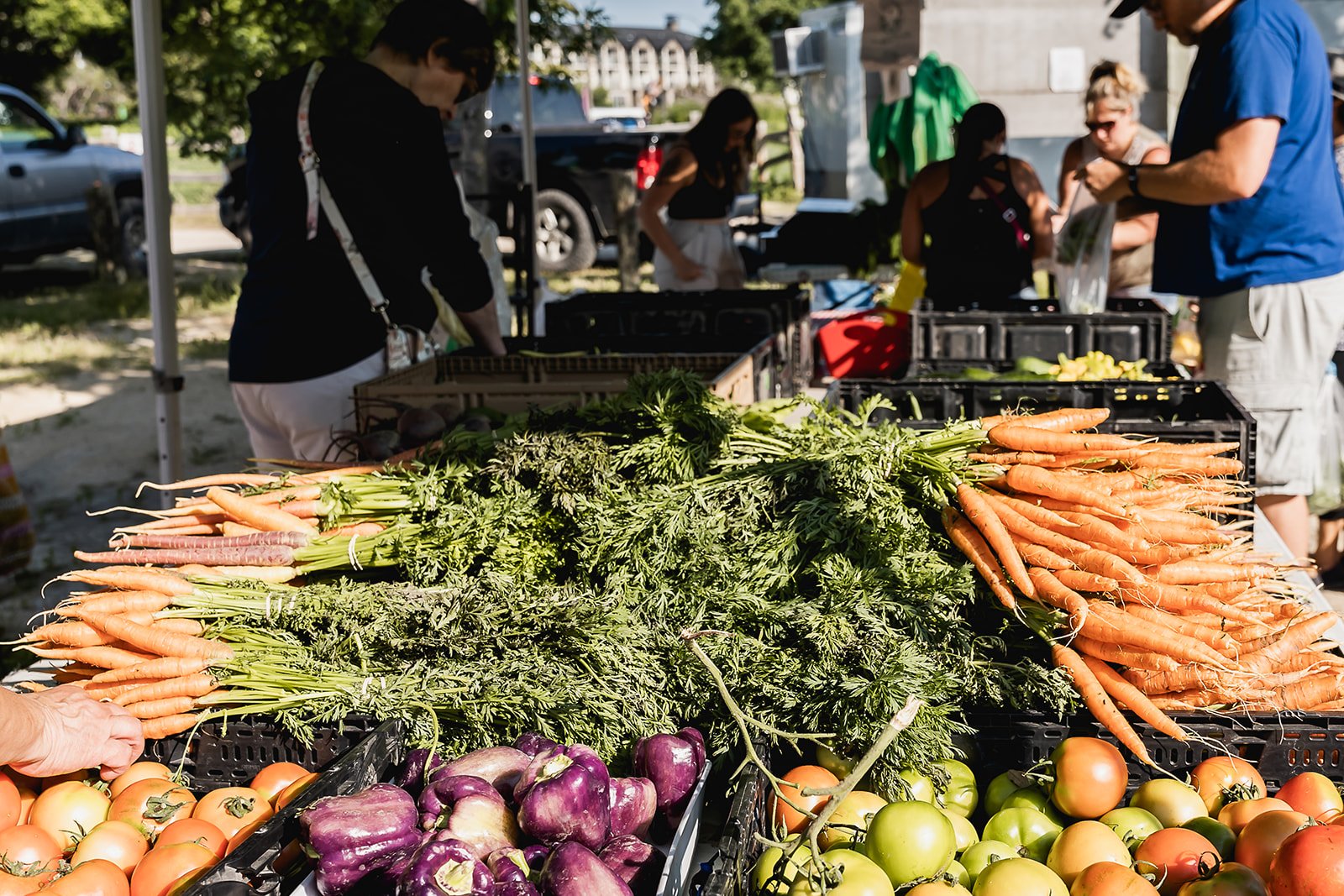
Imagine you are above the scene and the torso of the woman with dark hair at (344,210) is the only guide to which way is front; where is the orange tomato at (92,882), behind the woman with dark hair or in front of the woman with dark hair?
behind

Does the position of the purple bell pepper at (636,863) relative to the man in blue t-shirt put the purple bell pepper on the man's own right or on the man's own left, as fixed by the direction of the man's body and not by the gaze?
on the man's own left

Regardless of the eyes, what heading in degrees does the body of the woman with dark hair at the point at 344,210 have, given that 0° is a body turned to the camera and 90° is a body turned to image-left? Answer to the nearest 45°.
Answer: approximately 225°

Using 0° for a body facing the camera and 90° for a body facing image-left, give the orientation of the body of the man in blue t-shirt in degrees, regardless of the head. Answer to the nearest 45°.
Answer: approximately 90°

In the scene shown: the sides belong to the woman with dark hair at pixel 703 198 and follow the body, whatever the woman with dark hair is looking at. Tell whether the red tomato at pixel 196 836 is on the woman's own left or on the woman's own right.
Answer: on the woman's own right

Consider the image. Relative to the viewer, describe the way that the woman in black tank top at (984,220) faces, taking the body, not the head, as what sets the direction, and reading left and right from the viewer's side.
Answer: facing away from the viewer

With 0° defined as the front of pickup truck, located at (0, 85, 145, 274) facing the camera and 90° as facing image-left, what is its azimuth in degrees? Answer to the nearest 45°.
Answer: approximately 270°
